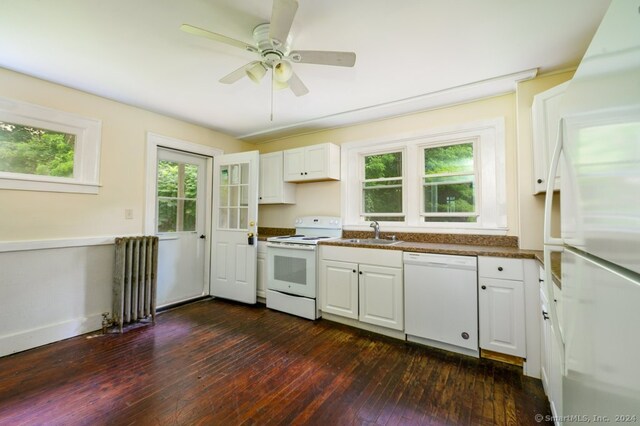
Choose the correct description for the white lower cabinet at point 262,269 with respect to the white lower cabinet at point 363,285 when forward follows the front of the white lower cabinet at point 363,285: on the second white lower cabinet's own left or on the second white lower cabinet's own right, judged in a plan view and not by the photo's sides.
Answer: on the second white lower cabinet's own right

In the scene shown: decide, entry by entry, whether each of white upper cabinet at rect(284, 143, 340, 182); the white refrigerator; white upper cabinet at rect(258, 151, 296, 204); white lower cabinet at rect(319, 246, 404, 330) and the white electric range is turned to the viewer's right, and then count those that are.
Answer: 0

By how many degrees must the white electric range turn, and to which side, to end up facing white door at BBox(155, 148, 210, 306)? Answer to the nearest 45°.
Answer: approximately 45° to its right

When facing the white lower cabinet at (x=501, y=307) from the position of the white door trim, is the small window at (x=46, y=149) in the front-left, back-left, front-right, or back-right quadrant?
back-right

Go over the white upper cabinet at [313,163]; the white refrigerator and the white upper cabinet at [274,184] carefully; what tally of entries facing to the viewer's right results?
0

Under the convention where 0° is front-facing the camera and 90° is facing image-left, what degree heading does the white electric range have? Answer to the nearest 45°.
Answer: approximately 45°

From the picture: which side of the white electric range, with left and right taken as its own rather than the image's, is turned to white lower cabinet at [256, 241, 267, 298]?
right

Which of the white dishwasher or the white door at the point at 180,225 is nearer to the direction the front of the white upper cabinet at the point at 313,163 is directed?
the white door

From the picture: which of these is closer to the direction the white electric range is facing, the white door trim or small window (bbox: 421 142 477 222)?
the white door trim

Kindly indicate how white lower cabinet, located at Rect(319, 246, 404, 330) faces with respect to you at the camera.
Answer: facing the viewer and to the left of the viewer

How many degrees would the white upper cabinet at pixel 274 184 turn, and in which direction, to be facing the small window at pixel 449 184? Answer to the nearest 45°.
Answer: approximately 90° to its left

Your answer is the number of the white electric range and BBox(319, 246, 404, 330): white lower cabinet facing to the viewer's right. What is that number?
0

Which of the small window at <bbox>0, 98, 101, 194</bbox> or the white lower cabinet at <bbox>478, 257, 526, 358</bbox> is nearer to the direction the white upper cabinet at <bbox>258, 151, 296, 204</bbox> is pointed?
the small window

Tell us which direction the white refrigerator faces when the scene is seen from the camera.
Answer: facing to the left of the viewer
